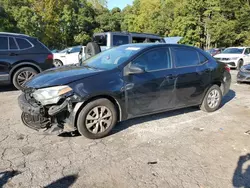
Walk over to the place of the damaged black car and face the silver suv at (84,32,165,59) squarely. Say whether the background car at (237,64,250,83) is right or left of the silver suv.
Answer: right

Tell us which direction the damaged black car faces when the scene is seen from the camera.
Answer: facing the viewer and to the left of the viewer

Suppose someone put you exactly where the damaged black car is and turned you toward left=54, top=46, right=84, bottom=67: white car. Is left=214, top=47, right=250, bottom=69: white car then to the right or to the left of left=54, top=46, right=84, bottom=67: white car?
right

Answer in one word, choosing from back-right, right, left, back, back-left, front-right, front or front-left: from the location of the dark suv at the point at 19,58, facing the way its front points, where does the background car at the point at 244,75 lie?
back

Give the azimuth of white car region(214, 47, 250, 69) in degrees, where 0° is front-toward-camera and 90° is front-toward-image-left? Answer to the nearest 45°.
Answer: approximately 45°

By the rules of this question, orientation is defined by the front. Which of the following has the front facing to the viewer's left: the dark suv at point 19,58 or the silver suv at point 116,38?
the dark suv

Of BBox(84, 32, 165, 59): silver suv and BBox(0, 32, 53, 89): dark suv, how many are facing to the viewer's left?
1

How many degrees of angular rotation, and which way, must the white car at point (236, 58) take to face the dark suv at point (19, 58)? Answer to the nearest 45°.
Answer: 0° — it already faces it

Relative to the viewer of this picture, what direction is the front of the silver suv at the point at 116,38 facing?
facing away from the viewer and to the right of the viewer

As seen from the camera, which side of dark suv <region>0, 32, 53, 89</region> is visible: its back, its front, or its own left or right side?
left
